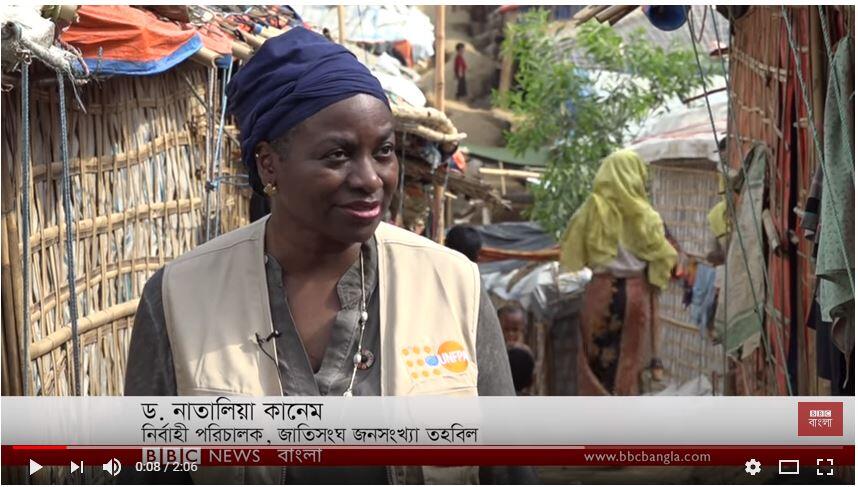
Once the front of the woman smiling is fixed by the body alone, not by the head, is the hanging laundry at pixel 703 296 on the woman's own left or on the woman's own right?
on the woman's own left

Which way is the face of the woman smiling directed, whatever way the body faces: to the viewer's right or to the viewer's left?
to the viewer's right

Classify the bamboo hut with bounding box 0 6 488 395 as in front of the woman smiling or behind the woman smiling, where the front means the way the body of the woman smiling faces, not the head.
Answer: behind

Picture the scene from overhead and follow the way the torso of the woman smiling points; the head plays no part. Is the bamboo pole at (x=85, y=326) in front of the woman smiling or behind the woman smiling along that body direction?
behind

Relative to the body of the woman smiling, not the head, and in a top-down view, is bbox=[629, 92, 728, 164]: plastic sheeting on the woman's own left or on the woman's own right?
on the woman's own left

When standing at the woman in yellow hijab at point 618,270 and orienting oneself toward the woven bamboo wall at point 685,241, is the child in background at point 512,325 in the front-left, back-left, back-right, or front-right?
back-left

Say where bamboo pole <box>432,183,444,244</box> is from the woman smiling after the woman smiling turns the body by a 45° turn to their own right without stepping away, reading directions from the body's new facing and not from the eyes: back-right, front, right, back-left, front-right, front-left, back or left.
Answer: back

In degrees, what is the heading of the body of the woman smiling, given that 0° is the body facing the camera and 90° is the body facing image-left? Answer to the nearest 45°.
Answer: approximately 315°

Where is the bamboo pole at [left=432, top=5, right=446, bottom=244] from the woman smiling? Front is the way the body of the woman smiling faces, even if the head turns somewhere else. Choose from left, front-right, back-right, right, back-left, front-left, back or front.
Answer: back-left

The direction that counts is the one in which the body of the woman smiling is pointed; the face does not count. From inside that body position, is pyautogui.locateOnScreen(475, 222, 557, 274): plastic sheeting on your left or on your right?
on your left

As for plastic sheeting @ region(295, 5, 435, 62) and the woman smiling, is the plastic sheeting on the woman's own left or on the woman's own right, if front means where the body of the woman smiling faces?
on the woman's own left

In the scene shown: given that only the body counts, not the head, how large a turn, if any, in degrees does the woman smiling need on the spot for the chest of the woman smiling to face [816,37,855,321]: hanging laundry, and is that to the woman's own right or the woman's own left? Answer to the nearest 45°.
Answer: approximately 90° to the woman's own left

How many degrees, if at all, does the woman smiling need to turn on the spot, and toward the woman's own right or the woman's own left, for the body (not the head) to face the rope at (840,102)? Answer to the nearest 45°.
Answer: approximately 90° to the woman's own left
